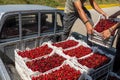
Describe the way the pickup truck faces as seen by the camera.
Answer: facing away from the viewer and to the left of the viewer
